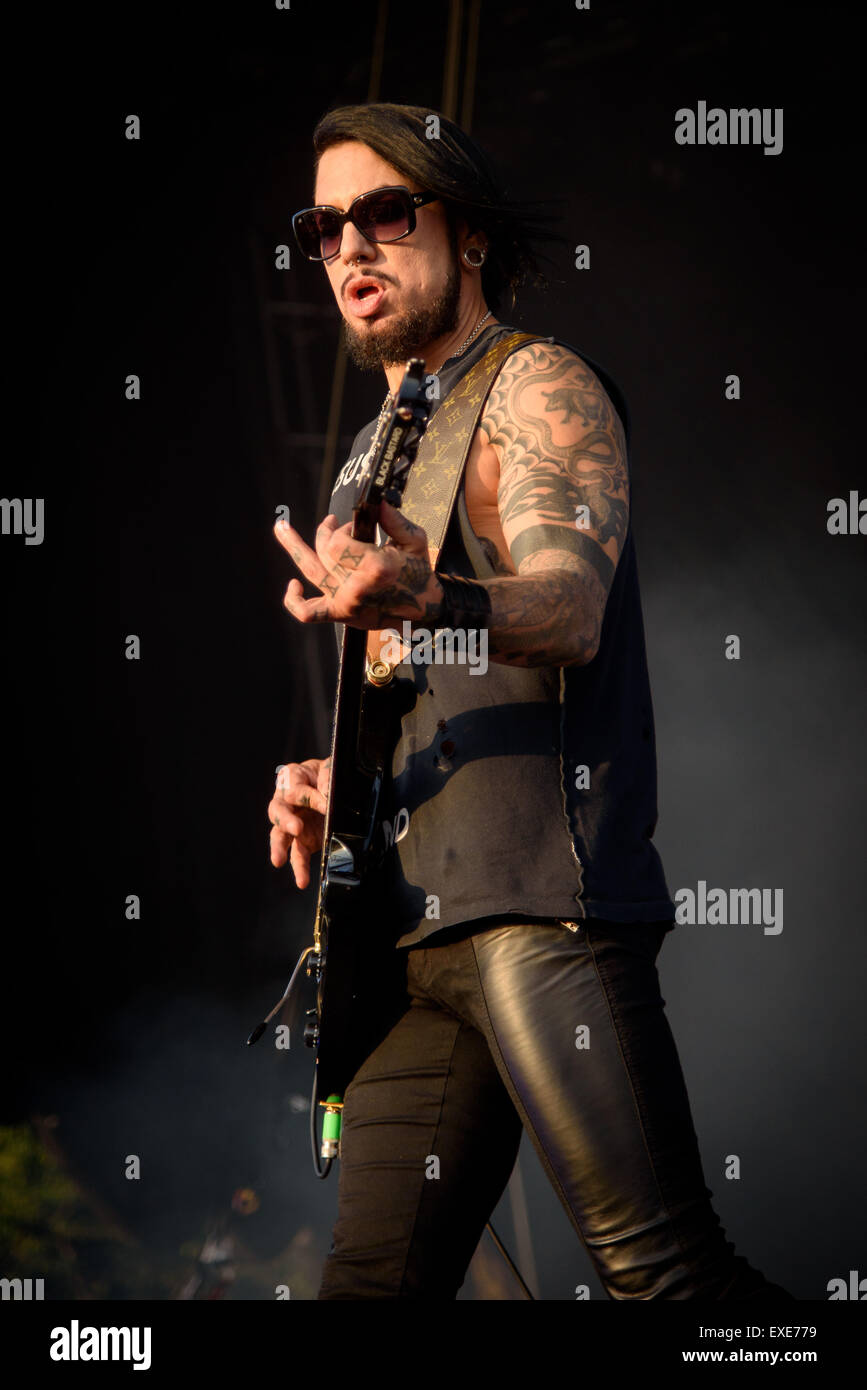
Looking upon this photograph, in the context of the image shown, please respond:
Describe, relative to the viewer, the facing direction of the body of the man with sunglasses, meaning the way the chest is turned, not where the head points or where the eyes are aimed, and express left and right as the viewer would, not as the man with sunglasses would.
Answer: facing the viewer and to the left of the viewer

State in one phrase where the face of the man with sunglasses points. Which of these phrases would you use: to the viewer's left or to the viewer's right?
to the viewer's left
